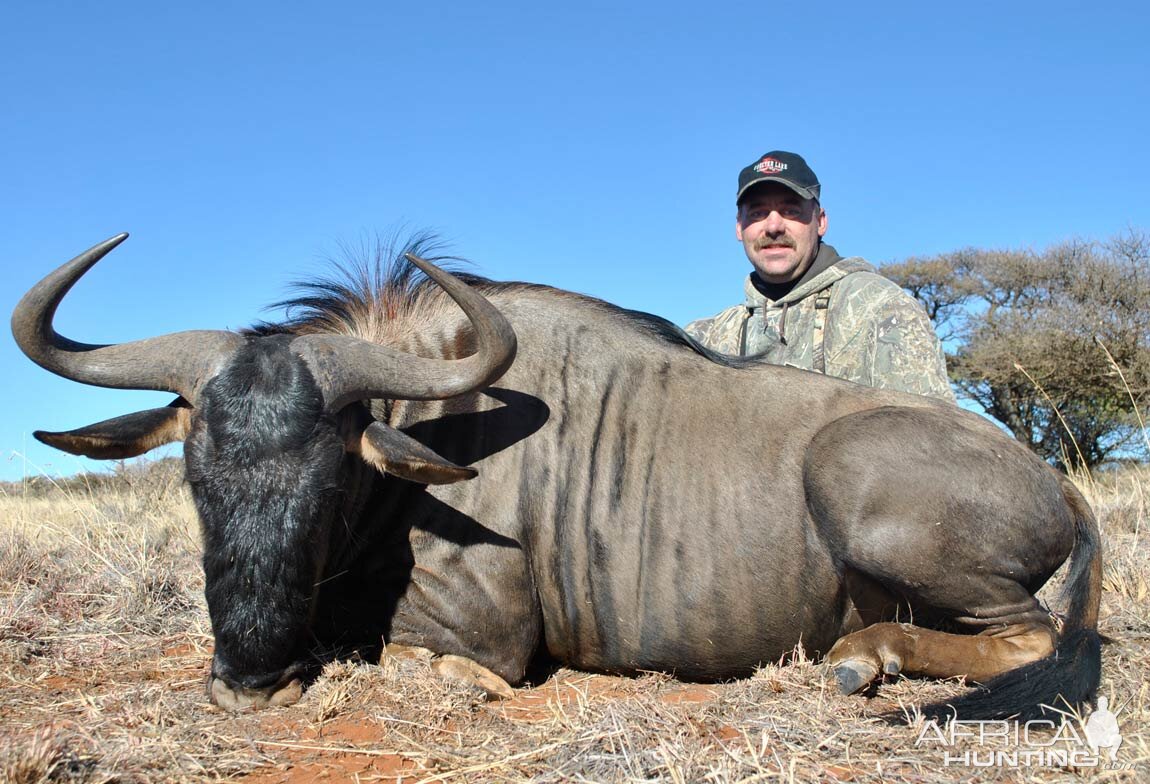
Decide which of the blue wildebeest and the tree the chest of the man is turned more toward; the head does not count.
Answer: the blue wildebeest

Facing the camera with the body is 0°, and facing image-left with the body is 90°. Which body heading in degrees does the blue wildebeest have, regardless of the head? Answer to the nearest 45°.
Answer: approximately 90°

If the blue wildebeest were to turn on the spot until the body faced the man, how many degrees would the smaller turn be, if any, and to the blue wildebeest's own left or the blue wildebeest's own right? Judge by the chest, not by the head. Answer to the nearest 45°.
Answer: approximately 135° to the blue wildebeest's own right

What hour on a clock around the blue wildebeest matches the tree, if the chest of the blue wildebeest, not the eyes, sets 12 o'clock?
The tree is roughly at 4 o'clock from the blue wildebeest.
